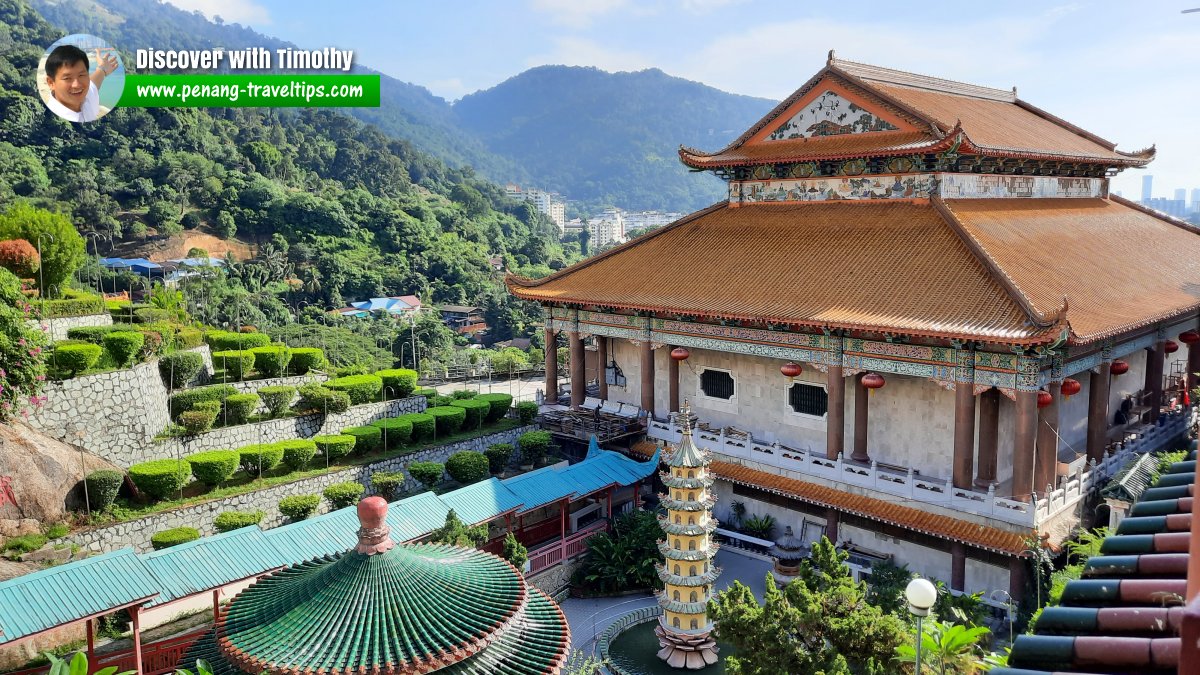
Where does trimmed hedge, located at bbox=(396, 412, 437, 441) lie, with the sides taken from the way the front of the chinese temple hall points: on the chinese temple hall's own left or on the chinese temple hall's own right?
on the chinese temple hall's own right

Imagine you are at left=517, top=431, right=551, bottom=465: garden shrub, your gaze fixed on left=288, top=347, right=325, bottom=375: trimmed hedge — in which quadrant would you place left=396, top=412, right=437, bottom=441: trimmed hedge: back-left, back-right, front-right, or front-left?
front-left

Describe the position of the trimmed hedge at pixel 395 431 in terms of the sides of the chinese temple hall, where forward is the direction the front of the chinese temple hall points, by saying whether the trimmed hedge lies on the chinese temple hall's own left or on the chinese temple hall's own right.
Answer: on the chinese temple hall's own right

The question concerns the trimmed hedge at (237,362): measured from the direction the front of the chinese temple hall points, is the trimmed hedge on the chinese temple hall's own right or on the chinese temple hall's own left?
on the chinese temple hall's own right

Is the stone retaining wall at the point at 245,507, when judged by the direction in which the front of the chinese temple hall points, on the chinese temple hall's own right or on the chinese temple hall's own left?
on the chinese temple hall's own right

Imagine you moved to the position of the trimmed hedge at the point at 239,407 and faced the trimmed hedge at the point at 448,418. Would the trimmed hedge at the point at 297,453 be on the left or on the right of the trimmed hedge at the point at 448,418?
right

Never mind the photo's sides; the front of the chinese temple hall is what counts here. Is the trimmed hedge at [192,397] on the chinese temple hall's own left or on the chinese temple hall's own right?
on the chinese temple hall's own right

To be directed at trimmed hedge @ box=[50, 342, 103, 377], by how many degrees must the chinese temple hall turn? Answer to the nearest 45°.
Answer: approximately 90° to its right

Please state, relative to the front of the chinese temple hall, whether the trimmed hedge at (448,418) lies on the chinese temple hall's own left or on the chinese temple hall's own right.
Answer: on the chinese temple hall's own right
